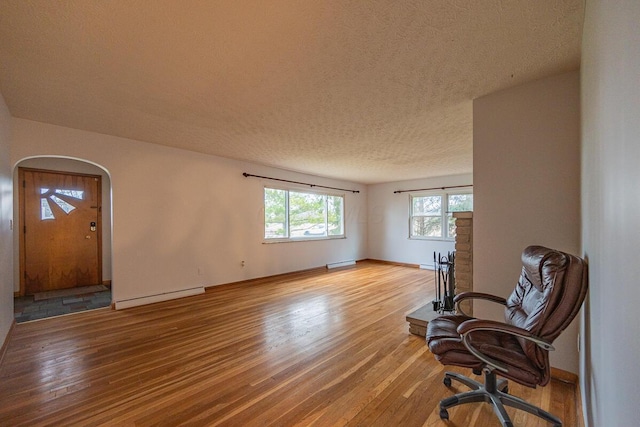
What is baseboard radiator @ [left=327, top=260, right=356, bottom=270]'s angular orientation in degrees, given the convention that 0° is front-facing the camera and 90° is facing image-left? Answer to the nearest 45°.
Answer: approximately 315°

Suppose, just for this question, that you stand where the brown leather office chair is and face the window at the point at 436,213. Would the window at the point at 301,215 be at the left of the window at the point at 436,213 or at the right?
left

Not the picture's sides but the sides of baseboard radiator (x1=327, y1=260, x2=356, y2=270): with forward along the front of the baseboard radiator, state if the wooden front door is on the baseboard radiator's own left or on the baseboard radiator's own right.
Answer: on the baseboard radiator's own right
